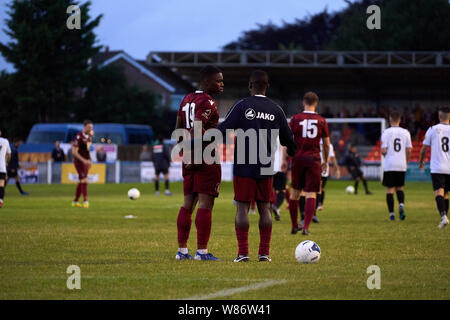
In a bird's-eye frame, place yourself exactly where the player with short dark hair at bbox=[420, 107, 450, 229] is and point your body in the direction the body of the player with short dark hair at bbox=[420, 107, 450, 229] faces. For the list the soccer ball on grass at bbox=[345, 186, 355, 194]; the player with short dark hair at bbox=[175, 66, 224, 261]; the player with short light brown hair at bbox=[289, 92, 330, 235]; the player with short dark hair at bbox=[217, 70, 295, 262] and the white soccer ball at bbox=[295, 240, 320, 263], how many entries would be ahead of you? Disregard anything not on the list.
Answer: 1

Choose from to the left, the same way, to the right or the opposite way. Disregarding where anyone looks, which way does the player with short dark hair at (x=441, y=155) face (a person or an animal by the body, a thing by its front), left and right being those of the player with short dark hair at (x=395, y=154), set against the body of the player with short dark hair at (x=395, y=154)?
the same way

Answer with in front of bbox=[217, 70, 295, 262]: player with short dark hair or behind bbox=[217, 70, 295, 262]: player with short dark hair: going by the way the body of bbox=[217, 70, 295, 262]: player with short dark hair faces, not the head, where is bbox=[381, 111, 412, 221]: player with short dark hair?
in front

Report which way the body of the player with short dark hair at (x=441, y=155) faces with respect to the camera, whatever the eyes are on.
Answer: away from the camera

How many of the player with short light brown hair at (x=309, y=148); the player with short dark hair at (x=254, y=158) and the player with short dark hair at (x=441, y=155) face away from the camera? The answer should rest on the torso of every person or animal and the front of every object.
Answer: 3

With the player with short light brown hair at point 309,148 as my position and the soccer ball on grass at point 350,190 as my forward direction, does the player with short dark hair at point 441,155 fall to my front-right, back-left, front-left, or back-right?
front-right

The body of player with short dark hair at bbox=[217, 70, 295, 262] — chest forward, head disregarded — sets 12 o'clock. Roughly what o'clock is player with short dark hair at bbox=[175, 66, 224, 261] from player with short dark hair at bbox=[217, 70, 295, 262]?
player with short dark hair at bbox=[175, 66, 224, 261] is roughly at 9 o'clock from player with short dark hair at bbox=[217, 70, 295, 262].

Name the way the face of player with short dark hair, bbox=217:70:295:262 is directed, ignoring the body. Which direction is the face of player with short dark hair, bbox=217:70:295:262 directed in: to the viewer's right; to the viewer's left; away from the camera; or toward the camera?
away from the camera

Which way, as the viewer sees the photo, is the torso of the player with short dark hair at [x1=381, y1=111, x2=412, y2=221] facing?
away from the camera

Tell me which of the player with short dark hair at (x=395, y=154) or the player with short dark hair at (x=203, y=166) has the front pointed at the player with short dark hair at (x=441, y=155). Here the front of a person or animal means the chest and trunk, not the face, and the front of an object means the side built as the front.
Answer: the player with short dark hair at (x=203, y=166)

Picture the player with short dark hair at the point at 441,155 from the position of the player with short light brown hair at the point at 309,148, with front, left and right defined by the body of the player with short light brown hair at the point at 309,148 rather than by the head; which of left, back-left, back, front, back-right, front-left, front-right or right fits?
front-right

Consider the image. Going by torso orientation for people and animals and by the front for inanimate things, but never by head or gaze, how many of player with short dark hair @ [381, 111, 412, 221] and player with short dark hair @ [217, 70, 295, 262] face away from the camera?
2

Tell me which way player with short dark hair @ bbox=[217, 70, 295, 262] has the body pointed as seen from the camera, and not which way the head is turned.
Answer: away from the camera

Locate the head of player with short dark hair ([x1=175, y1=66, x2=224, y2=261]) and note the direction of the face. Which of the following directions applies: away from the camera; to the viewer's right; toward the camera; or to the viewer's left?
to the viewer's right

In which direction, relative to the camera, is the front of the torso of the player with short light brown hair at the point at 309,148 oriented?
away from the camera

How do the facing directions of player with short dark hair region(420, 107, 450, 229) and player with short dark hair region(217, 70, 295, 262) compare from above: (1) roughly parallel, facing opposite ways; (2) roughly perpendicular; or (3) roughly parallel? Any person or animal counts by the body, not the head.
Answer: roughly parallel

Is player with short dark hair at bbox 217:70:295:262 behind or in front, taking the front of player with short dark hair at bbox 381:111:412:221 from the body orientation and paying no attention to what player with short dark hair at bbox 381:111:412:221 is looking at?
behind

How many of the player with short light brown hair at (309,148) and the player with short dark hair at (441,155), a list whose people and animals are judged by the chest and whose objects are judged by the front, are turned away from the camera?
2
